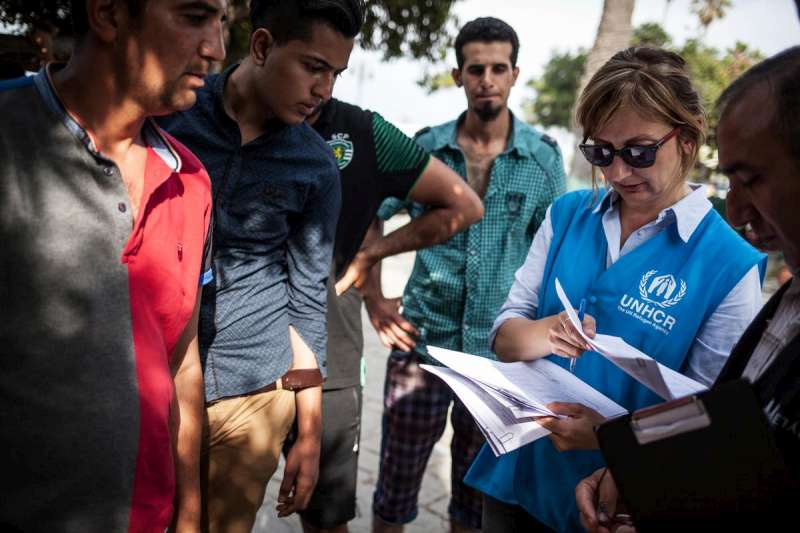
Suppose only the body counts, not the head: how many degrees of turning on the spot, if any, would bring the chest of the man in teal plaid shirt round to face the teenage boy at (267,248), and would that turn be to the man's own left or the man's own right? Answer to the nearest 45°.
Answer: approximately 45° to the man's own right

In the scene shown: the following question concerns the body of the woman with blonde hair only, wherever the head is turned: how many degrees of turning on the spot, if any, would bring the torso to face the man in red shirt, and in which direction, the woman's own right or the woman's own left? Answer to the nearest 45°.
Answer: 0° — they already face them

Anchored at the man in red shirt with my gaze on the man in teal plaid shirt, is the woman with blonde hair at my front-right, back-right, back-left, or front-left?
front-right

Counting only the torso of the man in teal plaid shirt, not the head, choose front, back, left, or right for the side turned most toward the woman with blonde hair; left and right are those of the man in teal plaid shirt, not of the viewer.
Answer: front

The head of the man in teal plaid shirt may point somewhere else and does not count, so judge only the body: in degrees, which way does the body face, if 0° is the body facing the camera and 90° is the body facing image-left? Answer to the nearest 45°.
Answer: approximately 0°

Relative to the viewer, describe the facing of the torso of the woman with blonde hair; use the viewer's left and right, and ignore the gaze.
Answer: facing the viewer and to the left of the viewer

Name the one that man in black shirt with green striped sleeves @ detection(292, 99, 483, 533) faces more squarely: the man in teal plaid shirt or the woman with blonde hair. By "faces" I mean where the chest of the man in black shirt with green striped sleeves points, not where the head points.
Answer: the woman with blonde hair

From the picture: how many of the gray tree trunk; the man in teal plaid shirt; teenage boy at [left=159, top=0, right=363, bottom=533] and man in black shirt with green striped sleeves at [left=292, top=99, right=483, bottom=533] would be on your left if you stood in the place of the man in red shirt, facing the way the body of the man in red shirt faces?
4

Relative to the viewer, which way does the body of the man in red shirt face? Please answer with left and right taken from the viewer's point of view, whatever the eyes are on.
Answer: facing the viewer and to the right of the viewer

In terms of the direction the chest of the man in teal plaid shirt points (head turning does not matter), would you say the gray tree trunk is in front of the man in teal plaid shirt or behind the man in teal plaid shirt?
behind

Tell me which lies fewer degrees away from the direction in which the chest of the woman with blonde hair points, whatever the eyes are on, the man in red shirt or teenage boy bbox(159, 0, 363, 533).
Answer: the man in red shirt

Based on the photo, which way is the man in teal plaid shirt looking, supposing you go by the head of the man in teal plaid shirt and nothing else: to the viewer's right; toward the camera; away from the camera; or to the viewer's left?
toward the camera

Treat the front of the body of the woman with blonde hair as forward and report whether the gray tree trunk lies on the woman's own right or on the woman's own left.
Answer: on the woman's own right

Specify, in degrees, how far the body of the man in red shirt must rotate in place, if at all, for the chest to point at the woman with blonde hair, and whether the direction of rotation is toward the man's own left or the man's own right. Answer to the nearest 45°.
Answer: approximately 45° to the man's own left

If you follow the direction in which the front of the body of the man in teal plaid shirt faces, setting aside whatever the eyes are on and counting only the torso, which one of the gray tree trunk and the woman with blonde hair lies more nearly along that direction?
the woman with blonde hair
